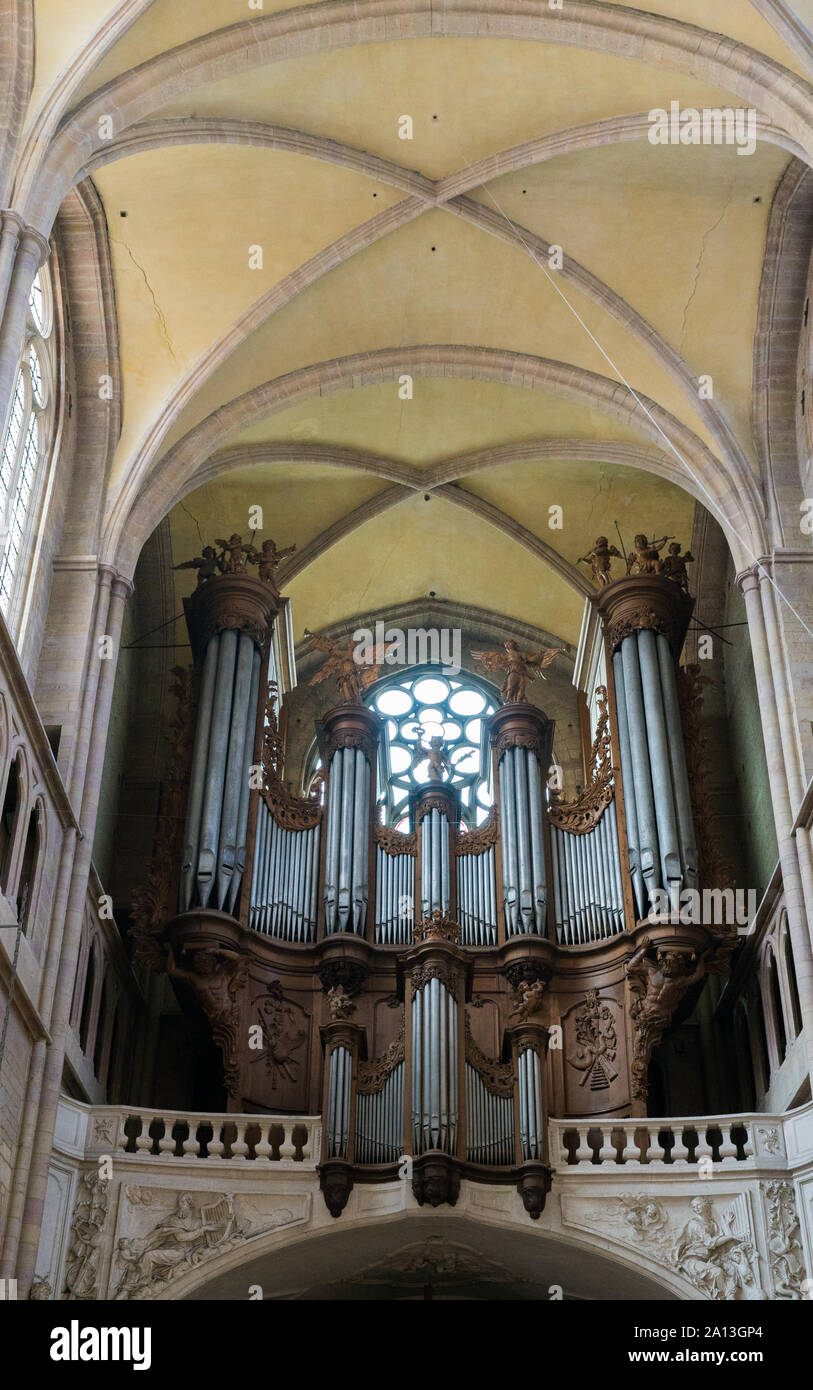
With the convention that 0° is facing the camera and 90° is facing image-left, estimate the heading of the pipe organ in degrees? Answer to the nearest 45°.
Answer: approximately 0°
